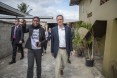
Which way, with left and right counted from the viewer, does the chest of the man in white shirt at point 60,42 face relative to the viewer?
facing the viewer
